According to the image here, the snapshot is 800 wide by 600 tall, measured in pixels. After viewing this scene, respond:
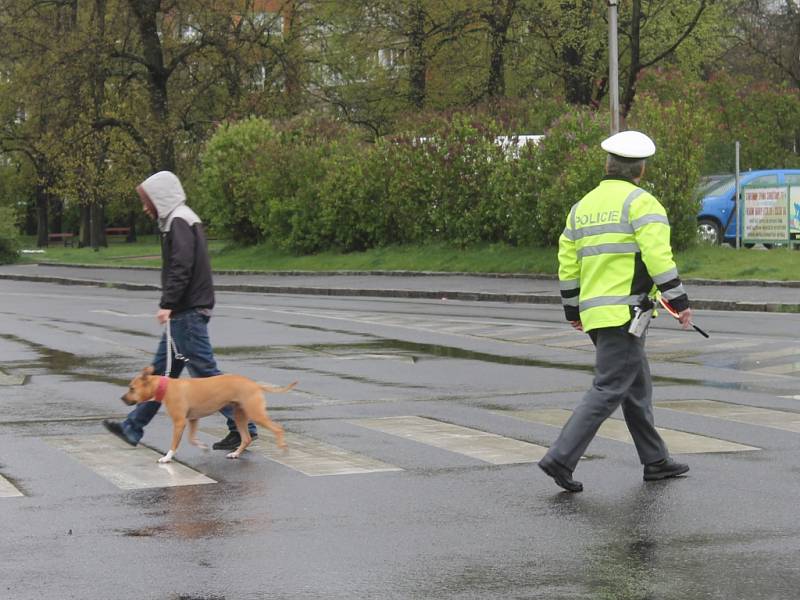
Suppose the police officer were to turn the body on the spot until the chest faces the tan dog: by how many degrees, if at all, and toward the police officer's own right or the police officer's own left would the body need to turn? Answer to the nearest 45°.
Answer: approximately 135° to the police officer's own left

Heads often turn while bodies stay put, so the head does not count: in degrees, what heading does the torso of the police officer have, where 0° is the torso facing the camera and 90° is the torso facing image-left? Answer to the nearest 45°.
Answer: approximately 225°

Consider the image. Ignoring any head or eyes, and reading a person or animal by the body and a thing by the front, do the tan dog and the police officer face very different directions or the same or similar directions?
very different directions

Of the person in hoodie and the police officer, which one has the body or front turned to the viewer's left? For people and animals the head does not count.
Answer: the person in hoodie

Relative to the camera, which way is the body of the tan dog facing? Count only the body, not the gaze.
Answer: to the viewer's left

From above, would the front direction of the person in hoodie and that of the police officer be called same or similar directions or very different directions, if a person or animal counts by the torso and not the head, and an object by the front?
very different directions

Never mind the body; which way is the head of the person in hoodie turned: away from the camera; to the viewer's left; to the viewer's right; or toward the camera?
to the viewer's left

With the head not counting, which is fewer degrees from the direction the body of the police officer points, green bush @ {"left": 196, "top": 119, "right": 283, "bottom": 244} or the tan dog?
the green bush

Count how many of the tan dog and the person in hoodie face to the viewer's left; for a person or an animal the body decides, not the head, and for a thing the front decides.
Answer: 2

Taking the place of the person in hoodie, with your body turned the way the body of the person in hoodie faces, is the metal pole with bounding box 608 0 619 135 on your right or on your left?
on your right

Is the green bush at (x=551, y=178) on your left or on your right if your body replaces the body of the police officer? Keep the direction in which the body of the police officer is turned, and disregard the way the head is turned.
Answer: on your left

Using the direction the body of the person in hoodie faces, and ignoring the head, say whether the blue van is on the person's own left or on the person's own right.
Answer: on the person's own right

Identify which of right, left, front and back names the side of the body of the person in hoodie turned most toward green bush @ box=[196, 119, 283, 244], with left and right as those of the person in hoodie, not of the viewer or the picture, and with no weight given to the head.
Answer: right

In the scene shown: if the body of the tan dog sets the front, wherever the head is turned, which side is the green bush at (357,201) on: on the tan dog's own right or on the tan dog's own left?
on the tan dog's own right

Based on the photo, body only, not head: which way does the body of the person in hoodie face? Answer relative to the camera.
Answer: to the viewer's left
